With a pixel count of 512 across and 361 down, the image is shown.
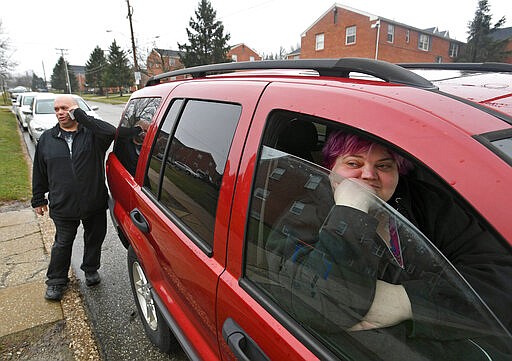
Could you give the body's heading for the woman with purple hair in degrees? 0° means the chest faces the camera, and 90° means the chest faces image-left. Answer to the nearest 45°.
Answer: approximately 0°

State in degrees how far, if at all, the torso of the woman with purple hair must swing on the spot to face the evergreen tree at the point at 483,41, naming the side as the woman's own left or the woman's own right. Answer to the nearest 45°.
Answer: approximately 180°

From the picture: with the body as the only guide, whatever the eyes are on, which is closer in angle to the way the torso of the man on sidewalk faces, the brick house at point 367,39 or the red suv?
the red suv

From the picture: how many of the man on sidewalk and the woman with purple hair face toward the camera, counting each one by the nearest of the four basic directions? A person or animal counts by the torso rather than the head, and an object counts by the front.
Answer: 2

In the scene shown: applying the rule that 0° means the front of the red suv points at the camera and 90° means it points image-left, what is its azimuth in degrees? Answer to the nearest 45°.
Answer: approximately 315°

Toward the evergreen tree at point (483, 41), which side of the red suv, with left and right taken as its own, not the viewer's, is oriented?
left

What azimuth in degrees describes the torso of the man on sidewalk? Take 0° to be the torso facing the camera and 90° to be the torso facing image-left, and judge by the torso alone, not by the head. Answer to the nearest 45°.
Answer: approximately 0°

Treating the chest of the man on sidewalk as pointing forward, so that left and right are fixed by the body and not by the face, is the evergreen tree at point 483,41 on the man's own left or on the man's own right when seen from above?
on the man's own left

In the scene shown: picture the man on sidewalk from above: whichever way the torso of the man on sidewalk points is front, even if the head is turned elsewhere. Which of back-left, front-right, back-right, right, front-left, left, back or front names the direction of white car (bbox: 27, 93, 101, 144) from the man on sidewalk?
back

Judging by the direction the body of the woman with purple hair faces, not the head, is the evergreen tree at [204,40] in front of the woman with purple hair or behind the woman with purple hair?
behind
